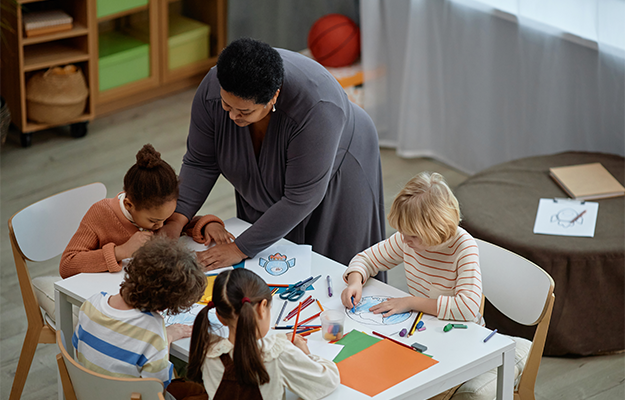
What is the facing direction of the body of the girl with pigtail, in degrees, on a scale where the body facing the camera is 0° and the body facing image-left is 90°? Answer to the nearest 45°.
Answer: approximately 225°

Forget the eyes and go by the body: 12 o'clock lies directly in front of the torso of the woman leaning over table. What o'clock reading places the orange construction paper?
The orange construction paper is roughly at 10 o'clock from the woman leaning over table.

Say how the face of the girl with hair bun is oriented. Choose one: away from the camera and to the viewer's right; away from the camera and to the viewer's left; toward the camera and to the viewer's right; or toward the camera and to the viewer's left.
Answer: toward the camera and to the viewer's right

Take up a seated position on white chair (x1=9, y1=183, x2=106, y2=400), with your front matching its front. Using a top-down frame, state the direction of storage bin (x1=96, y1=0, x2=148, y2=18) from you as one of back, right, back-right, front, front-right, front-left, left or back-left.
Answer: back-left

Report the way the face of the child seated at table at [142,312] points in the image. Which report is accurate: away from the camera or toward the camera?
away from the camera

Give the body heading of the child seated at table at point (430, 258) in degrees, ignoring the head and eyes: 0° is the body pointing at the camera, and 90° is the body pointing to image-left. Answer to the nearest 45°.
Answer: approximately 45°

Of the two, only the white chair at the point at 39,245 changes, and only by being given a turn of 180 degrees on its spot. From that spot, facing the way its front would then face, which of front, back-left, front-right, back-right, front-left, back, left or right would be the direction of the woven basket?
front-right

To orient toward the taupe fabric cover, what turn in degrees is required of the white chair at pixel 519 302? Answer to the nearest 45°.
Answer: approximately 135° to its right
